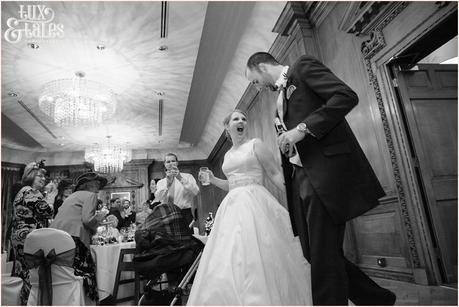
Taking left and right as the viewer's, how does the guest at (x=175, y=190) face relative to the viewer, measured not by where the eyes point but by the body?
facing the viewer

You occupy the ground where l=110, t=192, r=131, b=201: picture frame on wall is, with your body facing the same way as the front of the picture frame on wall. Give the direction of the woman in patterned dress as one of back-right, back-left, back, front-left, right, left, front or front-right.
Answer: front

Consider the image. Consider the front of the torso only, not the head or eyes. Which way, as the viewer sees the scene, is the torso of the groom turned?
to the viewer's left

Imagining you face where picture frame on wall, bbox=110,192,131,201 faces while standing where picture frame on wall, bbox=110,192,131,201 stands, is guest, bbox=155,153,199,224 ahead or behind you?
ahead

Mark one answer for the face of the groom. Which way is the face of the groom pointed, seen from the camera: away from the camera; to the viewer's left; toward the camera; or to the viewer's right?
to the viewer's left

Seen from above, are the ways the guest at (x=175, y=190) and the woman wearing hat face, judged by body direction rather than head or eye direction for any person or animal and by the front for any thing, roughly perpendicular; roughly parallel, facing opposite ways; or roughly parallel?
roughly perpendicular

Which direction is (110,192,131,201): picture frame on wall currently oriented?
toward the camera

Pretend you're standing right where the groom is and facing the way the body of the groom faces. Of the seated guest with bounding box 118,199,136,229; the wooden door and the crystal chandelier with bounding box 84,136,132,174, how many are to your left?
0

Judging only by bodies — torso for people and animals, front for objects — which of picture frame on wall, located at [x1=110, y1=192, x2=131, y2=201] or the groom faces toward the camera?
the picture frame on wall

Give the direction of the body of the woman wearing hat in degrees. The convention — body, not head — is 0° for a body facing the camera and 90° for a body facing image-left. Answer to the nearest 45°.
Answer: approximately 270°

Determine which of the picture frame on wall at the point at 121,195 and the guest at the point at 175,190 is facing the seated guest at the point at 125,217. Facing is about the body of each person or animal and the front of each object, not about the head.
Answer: the picture frame on wall
